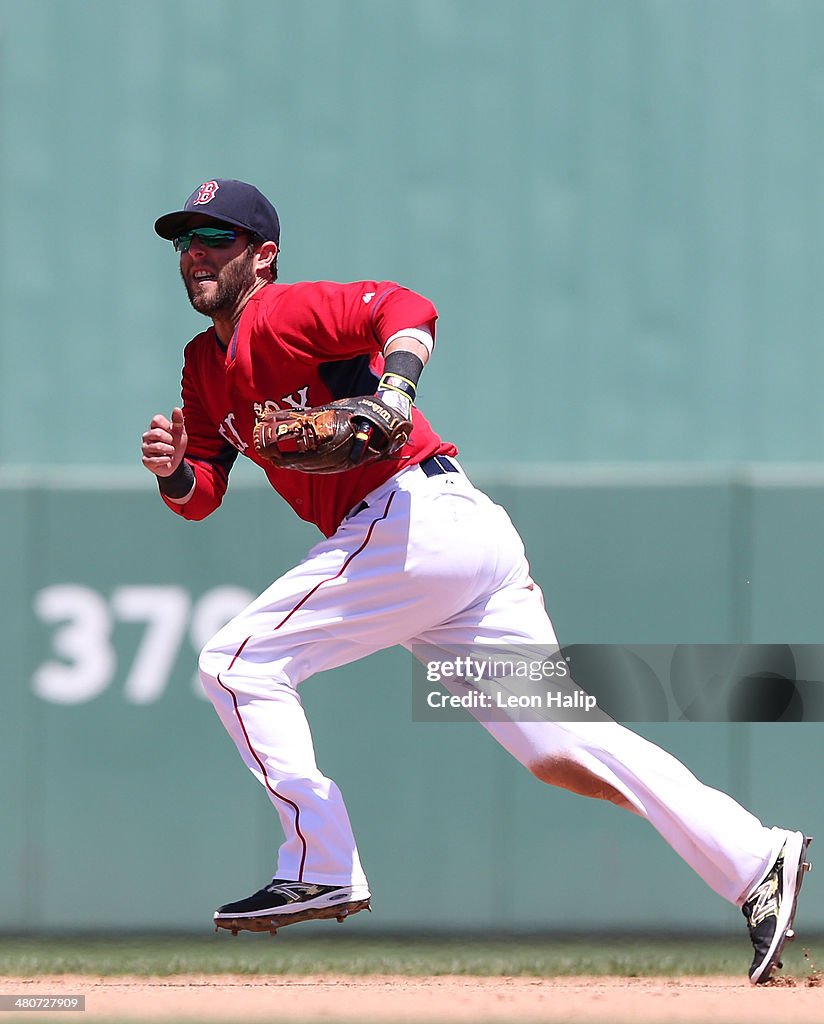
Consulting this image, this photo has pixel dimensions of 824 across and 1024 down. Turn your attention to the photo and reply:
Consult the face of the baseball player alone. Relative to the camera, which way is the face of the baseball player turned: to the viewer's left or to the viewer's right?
to the viewer's left

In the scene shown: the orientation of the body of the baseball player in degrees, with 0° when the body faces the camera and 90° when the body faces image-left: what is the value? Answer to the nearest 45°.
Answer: approximately 45°
